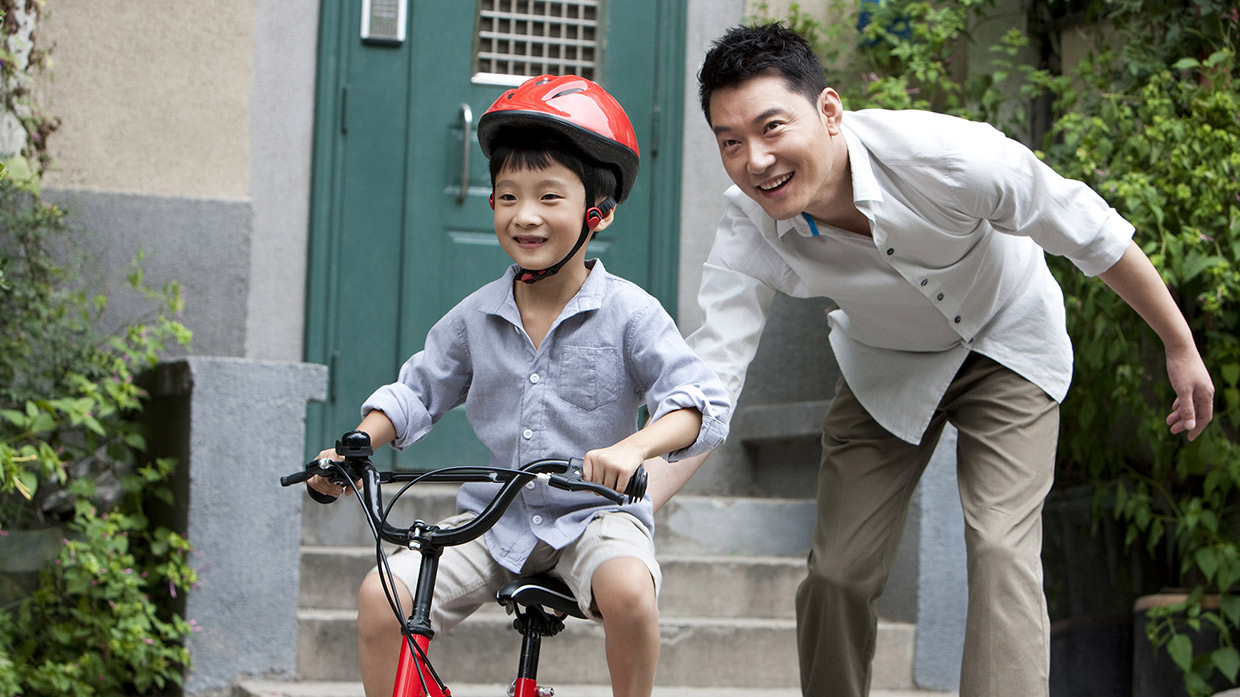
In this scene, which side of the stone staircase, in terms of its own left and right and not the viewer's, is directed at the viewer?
front

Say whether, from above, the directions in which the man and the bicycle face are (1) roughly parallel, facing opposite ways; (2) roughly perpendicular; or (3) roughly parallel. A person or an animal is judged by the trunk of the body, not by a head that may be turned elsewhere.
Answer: roughly parallel

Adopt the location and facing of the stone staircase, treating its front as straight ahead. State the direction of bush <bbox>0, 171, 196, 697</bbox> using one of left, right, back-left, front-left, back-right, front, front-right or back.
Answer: right

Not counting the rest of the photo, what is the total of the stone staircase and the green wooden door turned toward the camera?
2

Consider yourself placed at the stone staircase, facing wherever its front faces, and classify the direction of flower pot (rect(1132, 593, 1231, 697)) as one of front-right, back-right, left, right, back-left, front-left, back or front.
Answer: left

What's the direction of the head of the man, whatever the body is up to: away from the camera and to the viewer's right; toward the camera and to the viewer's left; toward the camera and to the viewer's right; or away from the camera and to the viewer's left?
toward the camera and to the viewer's left

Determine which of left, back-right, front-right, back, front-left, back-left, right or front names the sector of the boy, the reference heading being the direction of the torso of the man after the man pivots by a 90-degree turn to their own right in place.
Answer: left

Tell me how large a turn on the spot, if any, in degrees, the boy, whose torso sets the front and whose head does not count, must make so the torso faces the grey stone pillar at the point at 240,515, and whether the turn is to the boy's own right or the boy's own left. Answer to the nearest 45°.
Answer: approximately 90° to the boy's own right

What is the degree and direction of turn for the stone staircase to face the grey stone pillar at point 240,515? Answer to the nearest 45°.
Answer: approximately 90° to its right

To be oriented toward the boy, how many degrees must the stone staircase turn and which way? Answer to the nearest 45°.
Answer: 0° — it already faces them

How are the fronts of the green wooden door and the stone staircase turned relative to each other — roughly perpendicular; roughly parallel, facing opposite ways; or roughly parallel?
roughly parallel

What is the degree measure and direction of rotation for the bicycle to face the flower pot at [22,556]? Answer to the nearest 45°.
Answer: approximately 90° to its right

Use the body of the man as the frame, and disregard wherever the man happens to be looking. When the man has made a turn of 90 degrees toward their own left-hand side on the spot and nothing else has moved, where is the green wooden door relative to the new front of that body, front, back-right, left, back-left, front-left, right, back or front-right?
back

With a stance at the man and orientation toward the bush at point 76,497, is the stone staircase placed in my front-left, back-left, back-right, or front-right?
front-right

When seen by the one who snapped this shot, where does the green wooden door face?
facing the viewer

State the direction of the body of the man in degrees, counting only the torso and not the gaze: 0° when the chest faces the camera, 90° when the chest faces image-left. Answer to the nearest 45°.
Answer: approximately 45°

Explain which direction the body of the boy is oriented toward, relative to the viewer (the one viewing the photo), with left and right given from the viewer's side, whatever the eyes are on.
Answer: facing the viewer and to the left of the viewer

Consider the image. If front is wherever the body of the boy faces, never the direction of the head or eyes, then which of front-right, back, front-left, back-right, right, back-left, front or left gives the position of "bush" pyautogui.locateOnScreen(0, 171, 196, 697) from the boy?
right
